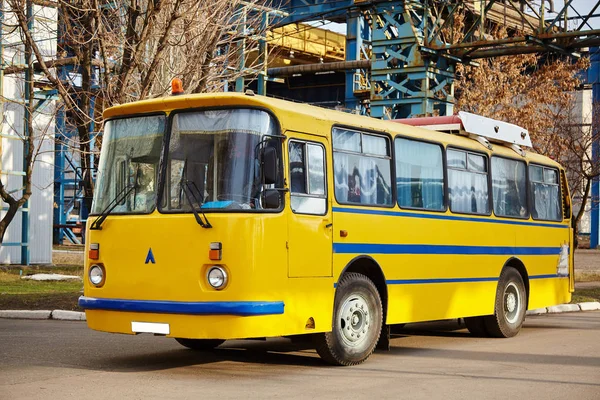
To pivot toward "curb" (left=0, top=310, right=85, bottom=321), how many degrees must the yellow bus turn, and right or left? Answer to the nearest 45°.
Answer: approximately 90° to its right

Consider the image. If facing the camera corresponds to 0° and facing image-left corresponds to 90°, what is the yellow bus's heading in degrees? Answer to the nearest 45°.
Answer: approximately 45°

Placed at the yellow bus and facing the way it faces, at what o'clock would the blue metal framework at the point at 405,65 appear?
The blue metal framework is roughly at 5 o'clock from the yellow bus.

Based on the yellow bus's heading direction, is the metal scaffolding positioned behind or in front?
behind
